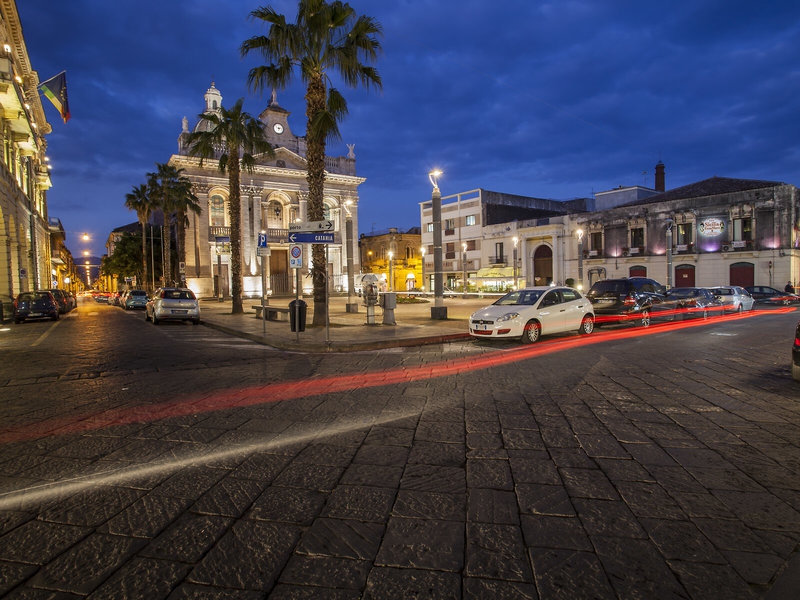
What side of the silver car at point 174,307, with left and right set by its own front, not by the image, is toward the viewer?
back

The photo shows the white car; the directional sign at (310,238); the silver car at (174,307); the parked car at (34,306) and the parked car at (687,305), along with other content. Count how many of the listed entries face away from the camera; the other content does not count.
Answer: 2

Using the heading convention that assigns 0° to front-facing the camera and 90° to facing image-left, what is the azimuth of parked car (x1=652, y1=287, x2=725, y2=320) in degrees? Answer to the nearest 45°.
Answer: approximately 45°

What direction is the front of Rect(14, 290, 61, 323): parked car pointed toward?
away from the camera

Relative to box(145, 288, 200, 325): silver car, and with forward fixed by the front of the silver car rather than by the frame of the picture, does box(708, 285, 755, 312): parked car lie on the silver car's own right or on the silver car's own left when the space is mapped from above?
on the silver car's own right

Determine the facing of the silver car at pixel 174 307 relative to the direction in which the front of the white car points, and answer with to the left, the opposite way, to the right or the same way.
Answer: to the right

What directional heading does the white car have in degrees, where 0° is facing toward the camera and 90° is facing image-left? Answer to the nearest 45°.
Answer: approximately 45°

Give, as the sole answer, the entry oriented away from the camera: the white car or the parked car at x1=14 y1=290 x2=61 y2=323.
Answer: the parked car

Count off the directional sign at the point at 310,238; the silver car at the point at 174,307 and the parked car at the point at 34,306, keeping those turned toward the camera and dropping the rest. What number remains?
1

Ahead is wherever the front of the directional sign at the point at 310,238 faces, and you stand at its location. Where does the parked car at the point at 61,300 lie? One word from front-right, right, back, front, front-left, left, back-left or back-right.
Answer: back-right
